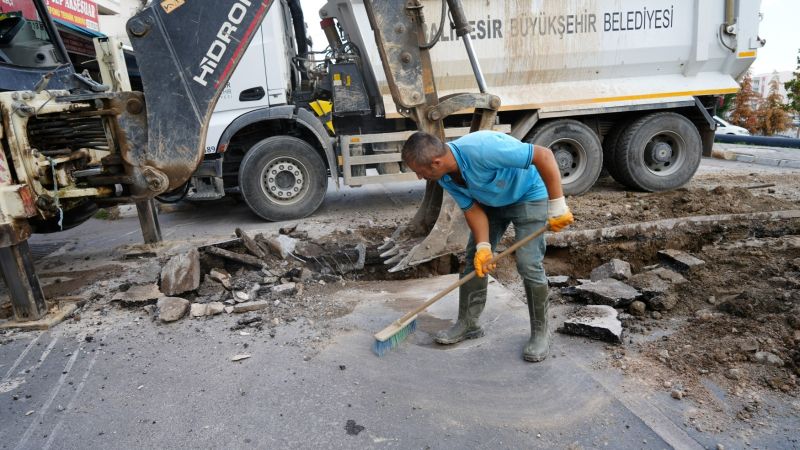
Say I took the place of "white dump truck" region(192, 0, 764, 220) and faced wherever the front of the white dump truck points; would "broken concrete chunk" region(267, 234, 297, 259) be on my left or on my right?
on my left

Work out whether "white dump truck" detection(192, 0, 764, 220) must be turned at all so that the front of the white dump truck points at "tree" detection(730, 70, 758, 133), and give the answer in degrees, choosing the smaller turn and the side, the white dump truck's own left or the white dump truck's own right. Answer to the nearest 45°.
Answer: approximately 135° to the white dump truck's own right

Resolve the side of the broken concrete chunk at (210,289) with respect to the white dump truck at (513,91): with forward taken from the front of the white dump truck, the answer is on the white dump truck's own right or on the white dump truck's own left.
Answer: on the white dump truck's own left

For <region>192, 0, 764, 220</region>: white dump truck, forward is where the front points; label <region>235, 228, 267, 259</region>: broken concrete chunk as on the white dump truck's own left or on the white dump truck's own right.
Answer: on the white dump truck's own left

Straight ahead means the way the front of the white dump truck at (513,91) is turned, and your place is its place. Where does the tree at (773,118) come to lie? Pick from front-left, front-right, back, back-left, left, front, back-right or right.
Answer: back-right

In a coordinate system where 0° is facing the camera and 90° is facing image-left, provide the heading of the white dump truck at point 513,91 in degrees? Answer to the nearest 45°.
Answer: approximately 90°

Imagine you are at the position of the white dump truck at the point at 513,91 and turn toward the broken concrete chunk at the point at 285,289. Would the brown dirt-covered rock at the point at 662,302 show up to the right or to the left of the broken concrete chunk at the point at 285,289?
left

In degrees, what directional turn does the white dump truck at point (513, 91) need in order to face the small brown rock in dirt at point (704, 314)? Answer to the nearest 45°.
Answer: approximately 90° to its left

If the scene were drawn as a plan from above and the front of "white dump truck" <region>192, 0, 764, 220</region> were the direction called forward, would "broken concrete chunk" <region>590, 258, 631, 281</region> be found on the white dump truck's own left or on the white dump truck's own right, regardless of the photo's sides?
on the white dump truck's own left

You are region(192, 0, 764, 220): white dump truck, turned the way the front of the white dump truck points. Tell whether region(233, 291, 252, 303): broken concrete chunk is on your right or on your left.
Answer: on your left

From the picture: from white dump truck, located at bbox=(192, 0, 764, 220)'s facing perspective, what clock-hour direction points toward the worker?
The worker is roughly at 9 o'clock from the white dump truck.

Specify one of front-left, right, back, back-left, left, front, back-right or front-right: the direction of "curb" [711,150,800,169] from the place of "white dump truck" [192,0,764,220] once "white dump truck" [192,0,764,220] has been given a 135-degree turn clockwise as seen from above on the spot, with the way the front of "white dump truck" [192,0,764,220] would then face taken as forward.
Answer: front

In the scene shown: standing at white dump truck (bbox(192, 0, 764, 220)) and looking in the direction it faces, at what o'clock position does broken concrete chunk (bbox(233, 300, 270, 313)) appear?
The broken concrete chunk is roughly at 10 o'clock from the white dump truck.

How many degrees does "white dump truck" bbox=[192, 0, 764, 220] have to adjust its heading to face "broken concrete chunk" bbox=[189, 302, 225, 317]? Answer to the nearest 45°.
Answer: approximately 45° to its left

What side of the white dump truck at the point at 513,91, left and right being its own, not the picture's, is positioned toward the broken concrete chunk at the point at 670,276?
left

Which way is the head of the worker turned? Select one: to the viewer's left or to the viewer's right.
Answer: to the viewer's left

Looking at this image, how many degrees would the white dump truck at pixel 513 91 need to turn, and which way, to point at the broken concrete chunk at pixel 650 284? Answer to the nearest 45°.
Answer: approximately 90° to its left
